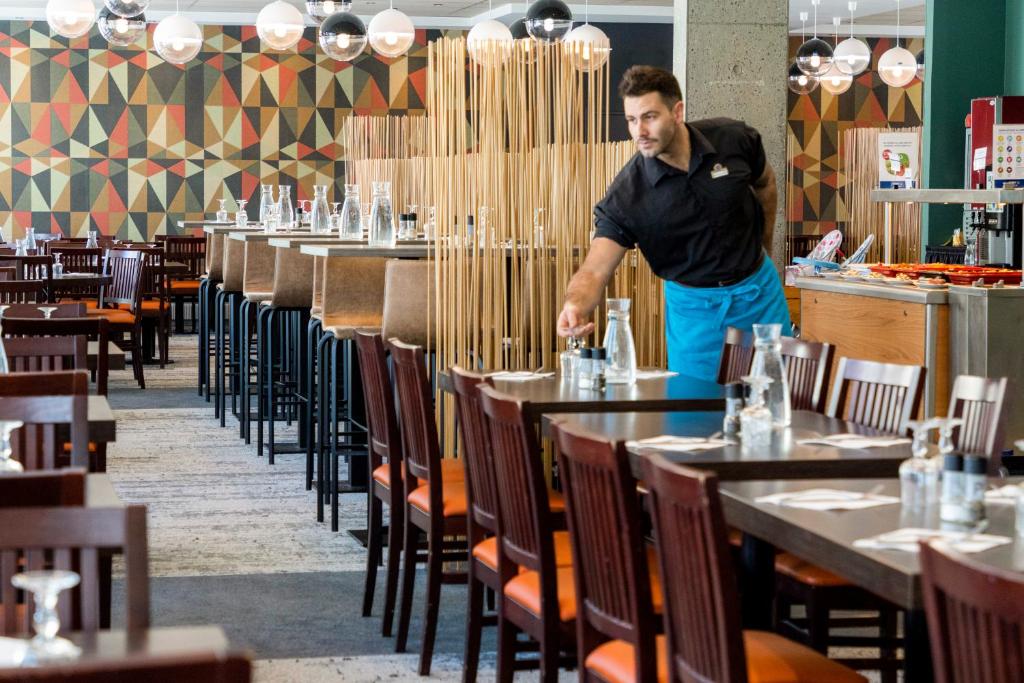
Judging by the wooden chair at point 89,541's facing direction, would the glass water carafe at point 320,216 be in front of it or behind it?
behind

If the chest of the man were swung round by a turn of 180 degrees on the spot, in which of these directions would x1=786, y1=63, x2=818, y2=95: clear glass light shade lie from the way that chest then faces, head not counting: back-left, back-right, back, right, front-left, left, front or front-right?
front-left

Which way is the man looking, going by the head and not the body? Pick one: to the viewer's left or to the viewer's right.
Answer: to the viewer's left

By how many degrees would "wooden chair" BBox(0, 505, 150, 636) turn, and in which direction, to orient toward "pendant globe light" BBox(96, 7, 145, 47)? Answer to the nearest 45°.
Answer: approximately 180°

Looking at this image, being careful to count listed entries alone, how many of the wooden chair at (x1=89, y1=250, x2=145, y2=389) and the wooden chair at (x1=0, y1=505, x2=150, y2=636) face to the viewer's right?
0

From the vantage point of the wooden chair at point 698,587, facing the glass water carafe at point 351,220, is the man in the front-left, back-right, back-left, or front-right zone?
front-right

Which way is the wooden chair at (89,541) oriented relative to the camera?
toward the camera

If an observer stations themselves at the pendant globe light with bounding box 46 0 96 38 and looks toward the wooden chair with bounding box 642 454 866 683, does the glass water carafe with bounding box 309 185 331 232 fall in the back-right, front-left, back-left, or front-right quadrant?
front-left

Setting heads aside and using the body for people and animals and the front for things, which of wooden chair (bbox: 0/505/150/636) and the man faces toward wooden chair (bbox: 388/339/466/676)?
the man

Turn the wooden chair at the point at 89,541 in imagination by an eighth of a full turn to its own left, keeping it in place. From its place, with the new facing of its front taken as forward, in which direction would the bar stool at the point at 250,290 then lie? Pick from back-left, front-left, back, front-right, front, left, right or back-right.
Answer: back-left

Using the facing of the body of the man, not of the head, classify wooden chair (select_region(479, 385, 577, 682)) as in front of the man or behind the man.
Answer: in front
